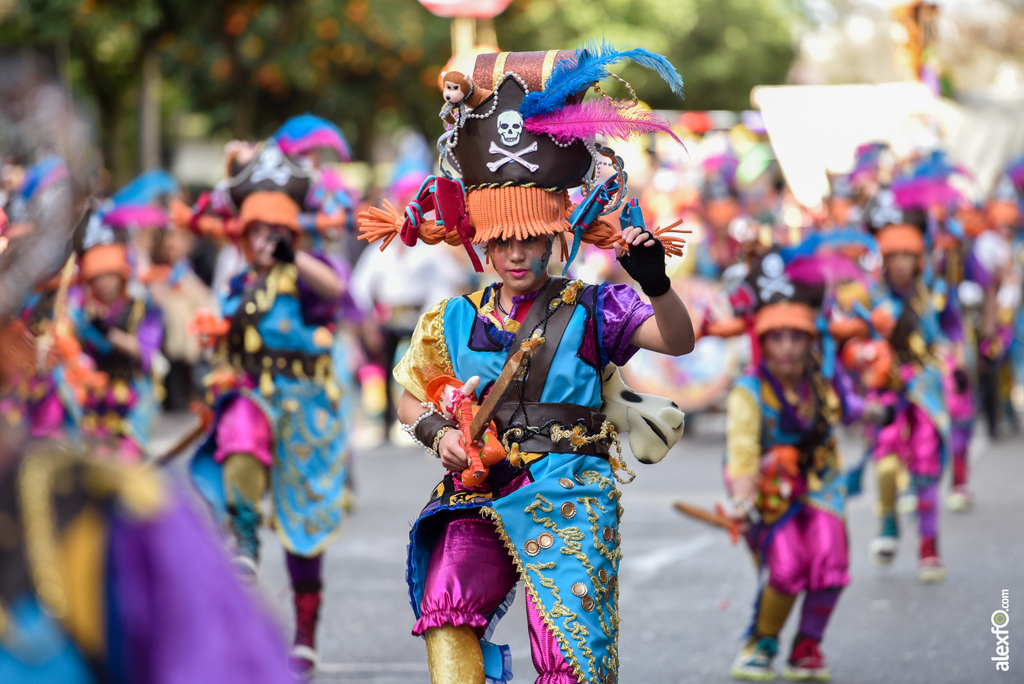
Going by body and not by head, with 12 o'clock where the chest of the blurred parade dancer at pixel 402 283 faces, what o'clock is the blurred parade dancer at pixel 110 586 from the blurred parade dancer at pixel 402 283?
the blurred parade dancer at pixel 110 586 is roughly at 12 o'clock from the blurred parade dancer at pixel 402 283.

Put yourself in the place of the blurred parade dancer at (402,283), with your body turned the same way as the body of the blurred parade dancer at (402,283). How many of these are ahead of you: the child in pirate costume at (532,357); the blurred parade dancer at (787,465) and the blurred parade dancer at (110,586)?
3

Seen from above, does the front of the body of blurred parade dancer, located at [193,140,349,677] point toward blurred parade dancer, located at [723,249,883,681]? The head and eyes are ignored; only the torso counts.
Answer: no

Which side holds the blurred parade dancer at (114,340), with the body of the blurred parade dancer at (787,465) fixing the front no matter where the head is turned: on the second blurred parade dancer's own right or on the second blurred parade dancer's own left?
on the second blurred parade dancer's own right

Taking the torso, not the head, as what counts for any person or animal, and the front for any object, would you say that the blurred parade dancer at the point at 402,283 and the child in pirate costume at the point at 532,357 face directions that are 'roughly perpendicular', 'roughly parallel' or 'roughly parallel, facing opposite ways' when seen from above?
roughly parallel

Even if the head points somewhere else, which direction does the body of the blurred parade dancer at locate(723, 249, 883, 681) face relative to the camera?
toward the camera

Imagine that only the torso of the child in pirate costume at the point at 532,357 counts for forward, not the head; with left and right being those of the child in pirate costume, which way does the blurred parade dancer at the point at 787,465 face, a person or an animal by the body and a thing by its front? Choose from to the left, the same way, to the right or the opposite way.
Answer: the same way

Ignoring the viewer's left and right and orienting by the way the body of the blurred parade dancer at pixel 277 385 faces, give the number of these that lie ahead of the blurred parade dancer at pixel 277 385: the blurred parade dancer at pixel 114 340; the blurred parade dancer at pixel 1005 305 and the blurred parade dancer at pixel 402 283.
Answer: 0

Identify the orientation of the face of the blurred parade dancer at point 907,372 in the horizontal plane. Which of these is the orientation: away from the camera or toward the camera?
toward the camera

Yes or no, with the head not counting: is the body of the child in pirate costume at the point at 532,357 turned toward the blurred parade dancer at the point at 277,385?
no

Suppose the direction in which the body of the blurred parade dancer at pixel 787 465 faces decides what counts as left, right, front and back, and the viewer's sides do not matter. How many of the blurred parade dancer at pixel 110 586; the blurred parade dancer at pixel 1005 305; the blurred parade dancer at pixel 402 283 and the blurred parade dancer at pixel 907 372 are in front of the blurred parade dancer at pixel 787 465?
1

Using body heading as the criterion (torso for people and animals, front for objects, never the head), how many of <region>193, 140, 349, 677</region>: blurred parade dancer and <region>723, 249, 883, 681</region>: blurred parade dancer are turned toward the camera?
2

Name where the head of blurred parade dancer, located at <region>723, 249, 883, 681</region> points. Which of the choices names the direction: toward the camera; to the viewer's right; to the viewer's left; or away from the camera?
toward the camera

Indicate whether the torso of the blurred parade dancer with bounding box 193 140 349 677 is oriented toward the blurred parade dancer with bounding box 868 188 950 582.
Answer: no

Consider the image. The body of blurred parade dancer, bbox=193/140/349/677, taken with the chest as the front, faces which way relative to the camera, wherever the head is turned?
toward the camera

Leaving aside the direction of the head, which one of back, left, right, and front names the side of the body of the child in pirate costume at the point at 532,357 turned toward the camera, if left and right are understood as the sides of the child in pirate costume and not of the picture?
front

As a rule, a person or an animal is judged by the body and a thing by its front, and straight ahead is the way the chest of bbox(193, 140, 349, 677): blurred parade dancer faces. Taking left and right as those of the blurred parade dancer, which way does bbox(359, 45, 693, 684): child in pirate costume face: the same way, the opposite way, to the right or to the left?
the same way
